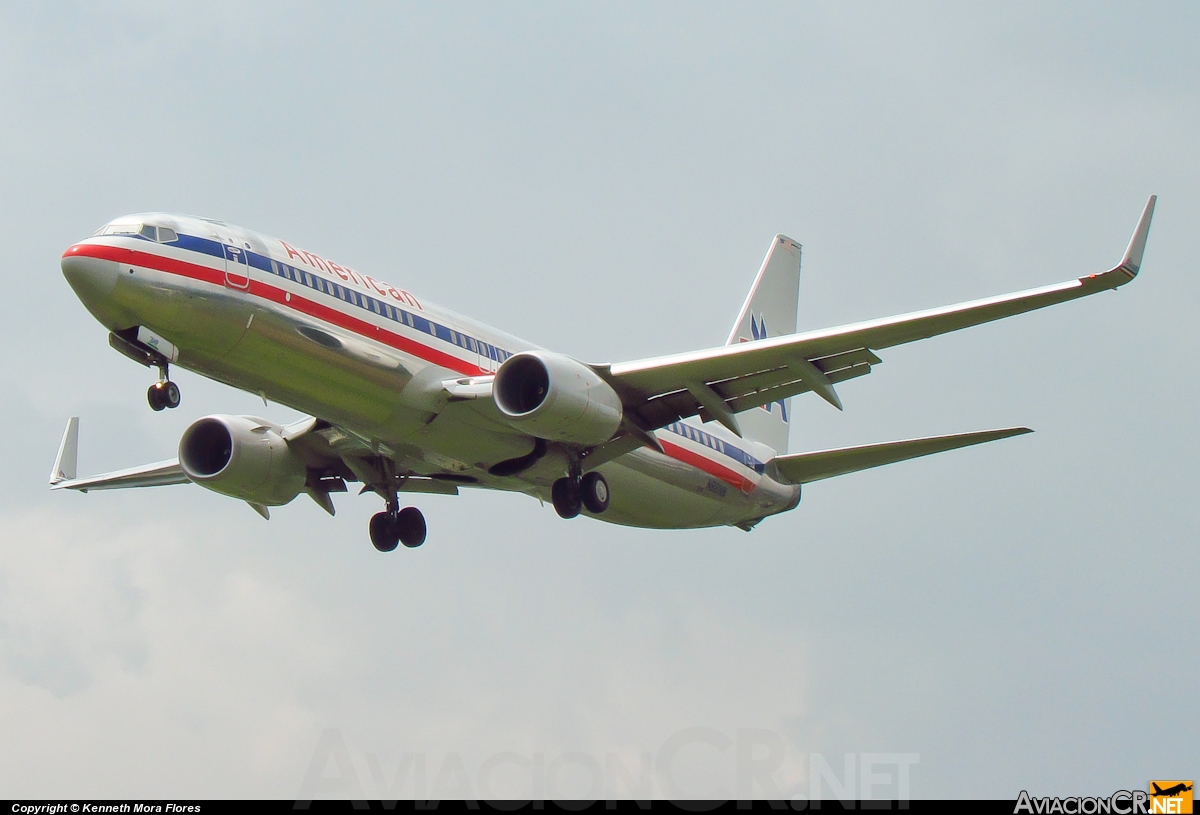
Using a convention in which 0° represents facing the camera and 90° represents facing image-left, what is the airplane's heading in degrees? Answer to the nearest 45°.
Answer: approximately 45°
